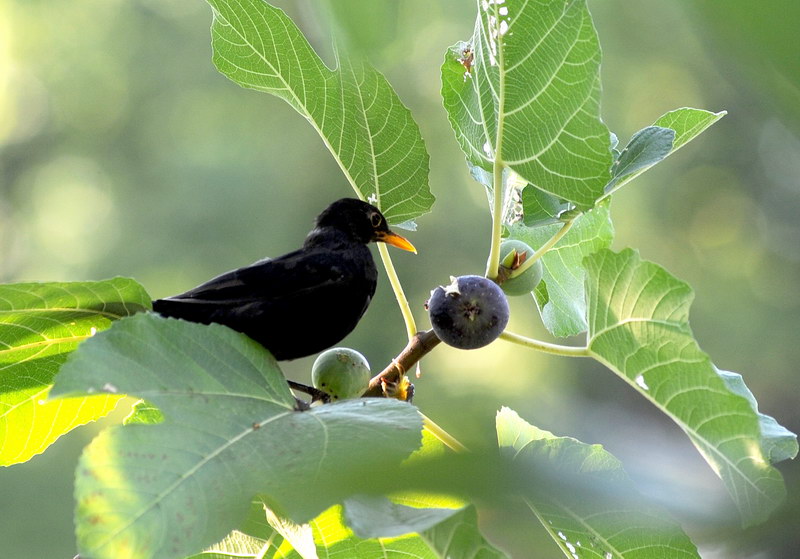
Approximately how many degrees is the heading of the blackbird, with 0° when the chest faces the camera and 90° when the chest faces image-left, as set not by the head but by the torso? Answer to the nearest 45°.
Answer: approximately 270°

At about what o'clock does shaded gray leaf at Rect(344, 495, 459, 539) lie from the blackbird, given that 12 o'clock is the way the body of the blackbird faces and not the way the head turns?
The shaded gray leaf is roughly at 3 o'clock from the blackbird.

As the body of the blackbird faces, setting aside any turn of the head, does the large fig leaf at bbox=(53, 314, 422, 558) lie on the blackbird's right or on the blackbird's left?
on the blackbird's right

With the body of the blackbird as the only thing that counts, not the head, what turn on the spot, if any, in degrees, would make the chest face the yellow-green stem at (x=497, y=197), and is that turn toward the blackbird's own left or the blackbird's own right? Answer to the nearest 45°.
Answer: approximately 45° to the blackbird's own right
